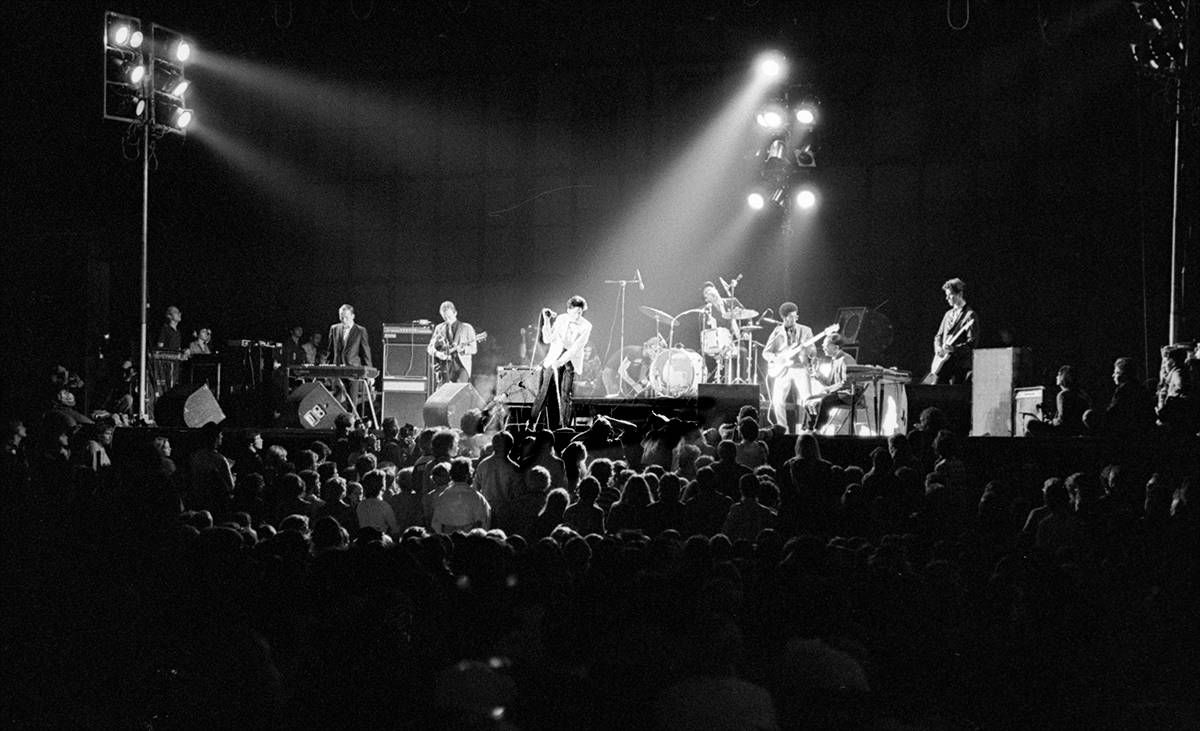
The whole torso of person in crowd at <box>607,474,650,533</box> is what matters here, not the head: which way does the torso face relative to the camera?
away from the camera

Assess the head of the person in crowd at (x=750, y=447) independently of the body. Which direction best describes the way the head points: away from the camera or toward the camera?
away from the camera

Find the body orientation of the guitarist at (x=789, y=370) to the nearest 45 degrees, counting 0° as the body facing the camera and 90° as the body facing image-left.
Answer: approximately 0°

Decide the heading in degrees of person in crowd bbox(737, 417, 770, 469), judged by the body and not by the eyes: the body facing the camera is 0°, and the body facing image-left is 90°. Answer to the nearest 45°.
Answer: approximately 180°

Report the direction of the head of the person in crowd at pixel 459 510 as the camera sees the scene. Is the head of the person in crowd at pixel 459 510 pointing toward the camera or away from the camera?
away from the camera

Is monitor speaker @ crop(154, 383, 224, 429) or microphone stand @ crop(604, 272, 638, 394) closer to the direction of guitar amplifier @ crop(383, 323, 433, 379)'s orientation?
the monitor speaker

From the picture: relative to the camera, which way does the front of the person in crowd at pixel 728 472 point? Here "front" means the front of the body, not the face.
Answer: away from the camera
